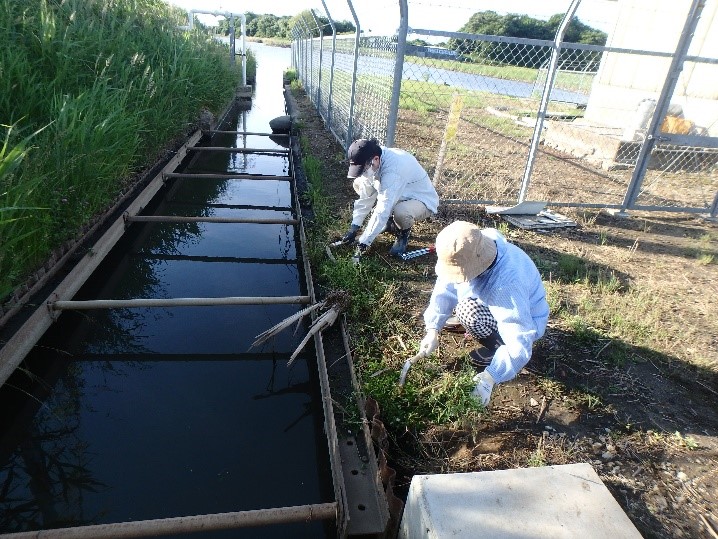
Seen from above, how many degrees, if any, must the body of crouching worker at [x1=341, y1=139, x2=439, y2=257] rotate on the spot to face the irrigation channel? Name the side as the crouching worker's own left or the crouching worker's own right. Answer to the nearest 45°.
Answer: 0° — they already face it

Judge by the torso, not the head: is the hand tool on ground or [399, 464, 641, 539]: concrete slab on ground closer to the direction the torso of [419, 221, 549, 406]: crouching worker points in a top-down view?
the concrete slab on ground

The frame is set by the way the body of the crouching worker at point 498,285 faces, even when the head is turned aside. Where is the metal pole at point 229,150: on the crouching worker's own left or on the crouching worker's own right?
on the crouching worker's own right

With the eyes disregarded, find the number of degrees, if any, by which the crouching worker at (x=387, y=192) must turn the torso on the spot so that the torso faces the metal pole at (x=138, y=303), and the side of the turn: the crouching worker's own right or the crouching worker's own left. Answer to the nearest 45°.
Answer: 0° — they already face it

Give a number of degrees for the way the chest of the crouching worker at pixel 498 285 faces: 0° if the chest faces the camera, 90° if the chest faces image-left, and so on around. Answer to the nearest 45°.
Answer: approximately 45°

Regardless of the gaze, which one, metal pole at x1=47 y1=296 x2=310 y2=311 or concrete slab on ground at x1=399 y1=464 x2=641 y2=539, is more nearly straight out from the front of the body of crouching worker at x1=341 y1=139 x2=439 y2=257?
the metal pole

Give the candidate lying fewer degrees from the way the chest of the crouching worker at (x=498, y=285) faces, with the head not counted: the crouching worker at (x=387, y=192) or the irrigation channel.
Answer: the irrigation channel

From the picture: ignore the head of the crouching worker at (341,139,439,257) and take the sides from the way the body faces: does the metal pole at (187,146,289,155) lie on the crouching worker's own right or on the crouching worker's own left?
on the crouching worker's own right

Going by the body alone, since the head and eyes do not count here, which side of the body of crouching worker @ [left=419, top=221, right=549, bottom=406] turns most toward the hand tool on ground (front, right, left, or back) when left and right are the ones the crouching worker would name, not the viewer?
right

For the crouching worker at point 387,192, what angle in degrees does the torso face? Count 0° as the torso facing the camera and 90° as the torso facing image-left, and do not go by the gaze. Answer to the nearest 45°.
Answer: approximately 45°

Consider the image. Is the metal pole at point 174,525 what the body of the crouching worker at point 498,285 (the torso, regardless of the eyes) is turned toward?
yes
